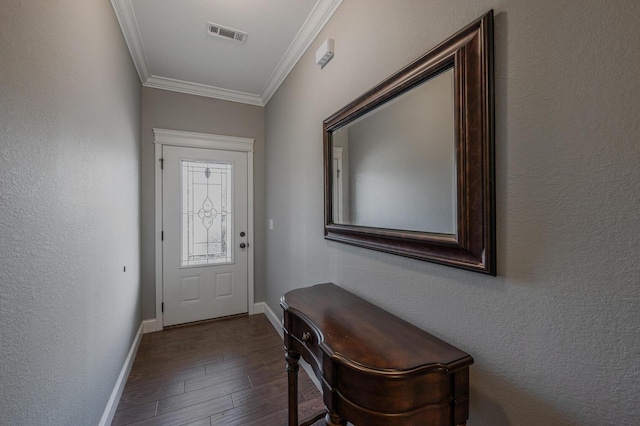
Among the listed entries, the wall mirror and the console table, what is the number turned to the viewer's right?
0

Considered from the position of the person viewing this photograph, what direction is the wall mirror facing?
facing the viewer and to the left of the viewer

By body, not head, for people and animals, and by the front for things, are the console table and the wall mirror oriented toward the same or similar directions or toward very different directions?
same or similar directions

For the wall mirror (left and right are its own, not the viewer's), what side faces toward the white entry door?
right

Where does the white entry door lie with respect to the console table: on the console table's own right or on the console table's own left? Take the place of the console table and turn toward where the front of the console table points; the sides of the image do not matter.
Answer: on the console table's own right
